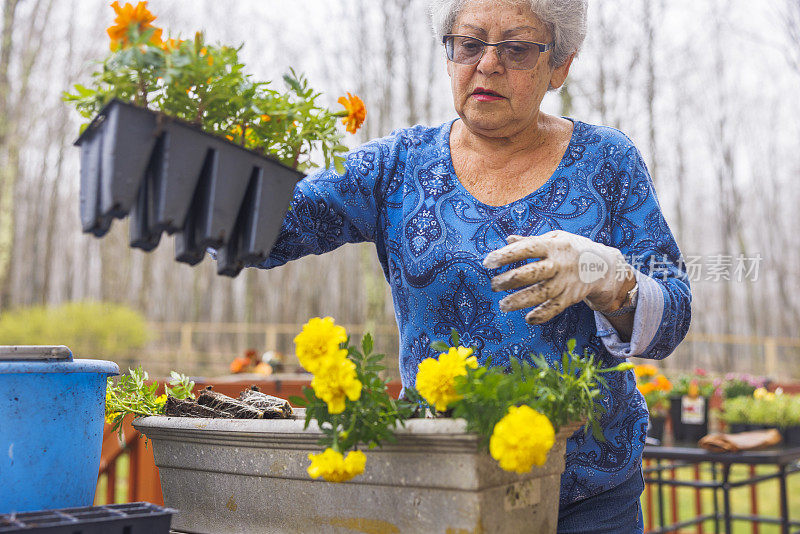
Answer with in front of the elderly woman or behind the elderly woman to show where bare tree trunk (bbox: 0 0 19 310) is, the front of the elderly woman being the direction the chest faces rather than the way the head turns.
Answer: behind

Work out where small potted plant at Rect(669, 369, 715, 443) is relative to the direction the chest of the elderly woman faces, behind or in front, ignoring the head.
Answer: behind

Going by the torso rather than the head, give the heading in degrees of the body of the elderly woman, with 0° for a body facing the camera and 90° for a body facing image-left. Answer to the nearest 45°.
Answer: approximately 0°

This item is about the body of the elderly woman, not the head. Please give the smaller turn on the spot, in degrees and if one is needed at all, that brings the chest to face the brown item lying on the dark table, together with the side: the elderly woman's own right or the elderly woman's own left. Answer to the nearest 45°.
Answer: approximately 135° to the elderly woman's own left

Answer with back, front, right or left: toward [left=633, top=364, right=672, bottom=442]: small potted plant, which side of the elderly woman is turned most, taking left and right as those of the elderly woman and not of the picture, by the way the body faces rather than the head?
back

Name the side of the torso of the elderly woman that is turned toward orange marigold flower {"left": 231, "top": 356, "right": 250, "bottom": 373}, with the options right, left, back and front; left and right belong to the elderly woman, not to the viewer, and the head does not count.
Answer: back

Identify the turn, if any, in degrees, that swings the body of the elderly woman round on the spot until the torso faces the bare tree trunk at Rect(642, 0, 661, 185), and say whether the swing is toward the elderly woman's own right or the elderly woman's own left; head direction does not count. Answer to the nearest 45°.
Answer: approximately 180°

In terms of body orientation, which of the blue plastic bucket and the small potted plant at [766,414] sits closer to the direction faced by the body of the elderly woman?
the blue plastic bucket

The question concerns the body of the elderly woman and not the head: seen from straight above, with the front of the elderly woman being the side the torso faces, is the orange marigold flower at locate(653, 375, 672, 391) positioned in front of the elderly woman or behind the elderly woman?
behind

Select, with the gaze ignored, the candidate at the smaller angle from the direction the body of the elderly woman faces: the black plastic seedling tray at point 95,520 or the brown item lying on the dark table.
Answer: the black plastic seedling tray

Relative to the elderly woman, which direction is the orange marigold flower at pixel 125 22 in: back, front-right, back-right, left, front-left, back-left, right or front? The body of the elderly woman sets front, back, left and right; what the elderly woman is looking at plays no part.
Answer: front-right

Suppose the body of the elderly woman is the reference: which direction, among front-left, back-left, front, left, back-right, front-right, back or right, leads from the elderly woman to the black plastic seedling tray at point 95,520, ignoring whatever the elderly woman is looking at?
front-right
